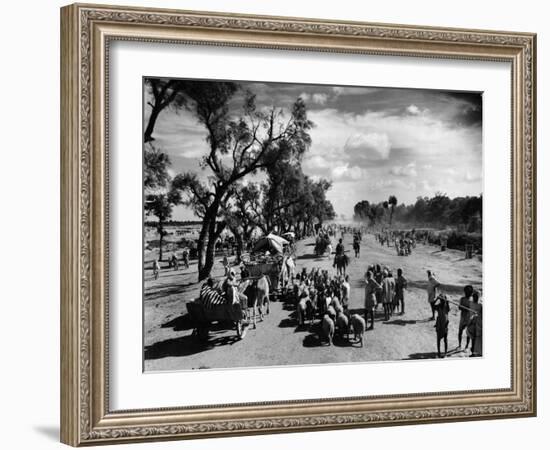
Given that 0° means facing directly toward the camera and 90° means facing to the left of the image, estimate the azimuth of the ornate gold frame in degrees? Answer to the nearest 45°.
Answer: approximately 315°
